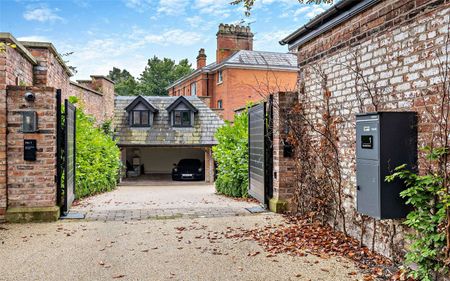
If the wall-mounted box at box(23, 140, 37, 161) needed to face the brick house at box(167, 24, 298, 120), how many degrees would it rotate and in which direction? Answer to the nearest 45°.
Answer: approximately 135° to its left

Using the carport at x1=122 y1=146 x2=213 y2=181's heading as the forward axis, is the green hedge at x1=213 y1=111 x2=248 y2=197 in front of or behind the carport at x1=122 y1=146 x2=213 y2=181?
in front

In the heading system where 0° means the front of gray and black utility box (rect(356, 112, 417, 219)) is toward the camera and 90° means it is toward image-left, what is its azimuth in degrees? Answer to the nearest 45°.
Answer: approximately 45°

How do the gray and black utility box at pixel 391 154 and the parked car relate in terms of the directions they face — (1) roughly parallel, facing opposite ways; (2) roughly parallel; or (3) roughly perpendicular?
roughly perpendicular

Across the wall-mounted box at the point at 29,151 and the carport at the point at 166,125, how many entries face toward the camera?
2

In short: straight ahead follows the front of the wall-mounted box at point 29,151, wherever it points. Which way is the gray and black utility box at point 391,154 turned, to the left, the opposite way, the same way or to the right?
to the right

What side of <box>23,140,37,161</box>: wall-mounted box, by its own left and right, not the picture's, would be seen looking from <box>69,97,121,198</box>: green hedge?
back
